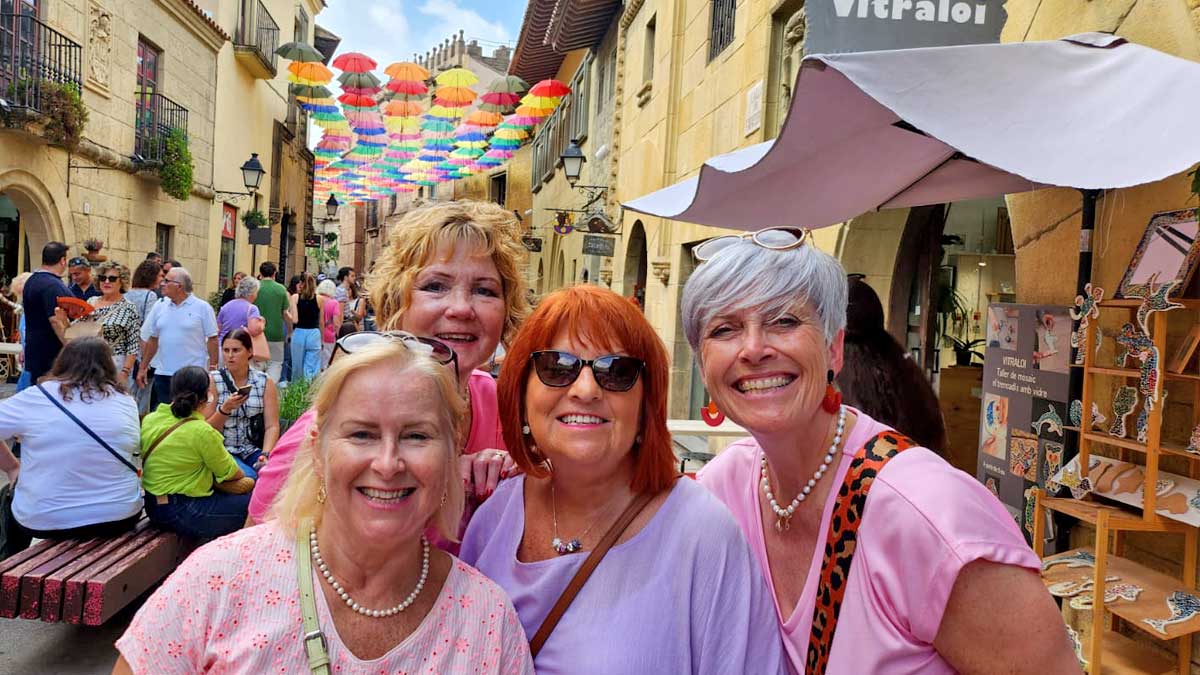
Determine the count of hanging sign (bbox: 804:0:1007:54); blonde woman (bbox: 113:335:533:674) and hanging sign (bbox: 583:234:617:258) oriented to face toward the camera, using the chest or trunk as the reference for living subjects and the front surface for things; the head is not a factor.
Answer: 3

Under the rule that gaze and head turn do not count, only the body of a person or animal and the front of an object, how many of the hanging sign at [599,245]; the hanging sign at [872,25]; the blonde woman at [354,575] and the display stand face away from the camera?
0

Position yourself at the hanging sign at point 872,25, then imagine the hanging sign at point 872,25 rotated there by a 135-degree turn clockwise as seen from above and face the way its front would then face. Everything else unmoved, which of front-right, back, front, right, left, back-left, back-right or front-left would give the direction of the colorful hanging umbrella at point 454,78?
front

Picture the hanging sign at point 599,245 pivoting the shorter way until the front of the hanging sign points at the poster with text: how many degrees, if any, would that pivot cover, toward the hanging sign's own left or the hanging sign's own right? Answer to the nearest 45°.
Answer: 0° — it already faces it

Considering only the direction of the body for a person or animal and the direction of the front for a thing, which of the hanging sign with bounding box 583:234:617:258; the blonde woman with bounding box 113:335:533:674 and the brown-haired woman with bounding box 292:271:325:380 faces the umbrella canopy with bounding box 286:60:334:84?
the brown-haired woman with bounding box 292:271:325:380

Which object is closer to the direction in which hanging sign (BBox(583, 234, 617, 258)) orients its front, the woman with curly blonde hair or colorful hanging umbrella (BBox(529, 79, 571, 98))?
the woman with curly blonde hair

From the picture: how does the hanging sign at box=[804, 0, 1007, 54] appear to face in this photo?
toward the camera

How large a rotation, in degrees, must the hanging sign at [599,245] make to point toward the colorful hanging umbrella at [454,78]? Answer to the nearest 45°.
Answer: approximately 135° to its right

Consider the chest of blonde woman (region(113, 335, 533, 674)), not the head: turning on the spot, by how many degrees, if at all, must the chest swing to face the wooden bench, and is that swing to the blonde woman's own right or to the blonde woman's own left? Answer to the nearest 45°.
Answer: approximately 135° to the blonde woman's own right

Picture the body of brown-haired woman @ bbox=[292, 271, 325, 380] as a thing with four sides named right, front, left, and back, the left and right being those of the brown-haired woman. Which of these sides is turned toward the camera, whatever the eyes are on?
back

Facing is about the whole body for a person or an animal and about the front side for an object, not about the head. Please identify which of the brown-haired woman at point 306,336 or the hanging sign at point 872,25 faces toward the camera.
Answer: the hanging sign

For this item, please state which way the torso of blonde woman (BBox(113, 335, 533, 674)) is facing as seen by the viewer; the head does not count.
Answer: toward the camera

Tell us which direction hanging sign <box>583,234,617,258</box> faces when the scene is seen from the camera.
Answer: facing the viewer

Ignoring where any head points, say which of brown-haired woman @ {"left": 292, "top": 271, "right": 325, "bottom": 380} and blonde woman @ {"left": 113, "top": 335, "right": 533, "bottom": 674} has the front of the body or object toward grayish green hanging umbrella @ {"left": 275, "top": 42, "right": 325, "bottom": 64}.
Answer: brown-haired woman @ {"left": 292, "top": 271, "right": 325, "bottom": 380}
